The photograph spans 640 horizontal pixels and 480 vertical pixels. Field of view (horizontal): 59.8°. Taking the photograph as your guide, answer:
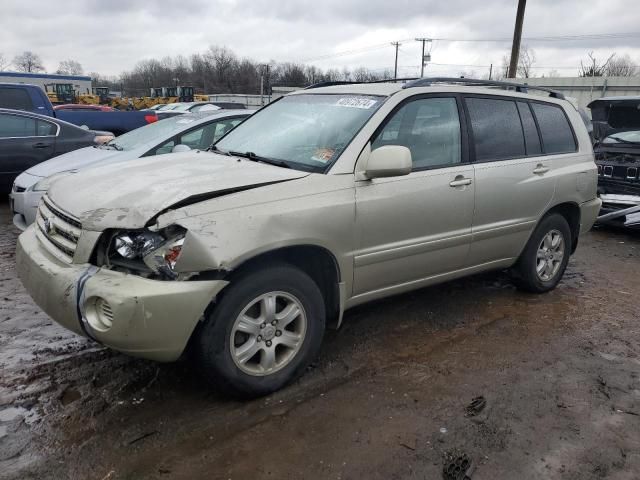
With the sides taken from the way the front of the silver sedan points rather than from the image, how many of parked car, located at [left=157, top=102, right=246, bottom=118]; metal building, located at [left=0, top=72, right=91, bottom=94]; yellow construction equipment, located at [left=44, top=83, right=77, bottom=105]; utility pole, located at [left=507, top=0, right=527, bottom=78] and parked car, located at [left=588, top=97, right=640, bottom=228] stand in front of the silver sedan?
0

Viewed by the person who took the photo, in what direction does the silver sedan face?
facing the viewer and to the left of the viewer

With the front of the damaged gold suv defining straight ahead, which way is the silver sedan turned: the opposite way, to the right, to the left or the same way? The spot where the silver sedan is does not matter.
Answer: the same way

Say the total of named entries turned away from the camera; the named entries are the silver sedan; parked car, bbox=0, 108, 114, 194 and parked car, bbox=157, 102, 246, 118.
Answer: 0

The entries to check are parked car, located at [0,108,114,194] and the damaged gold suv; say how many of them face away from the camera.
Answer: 0

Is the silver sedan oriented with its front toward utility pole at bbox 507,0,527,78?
no

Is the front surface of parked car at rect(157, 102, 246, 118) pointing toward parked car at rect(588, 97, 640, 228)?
no

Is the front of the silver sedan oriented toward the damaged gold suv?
no

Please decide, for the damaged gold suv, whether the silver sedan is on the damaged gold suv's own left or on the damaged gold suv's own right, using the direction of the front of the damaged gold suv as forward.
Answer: on the damaged gold suv's own right

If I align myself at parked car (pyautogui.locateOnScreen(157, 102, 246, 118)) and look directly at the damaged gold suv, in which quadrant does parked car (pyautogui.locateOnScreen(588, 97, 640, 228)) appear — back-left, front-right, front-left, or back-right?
front-left

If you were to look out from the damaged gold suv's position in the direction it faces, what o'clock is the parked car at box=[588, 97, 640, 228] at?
The parked car is roughly at 6 o'clock from the damaged gold suv.
